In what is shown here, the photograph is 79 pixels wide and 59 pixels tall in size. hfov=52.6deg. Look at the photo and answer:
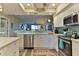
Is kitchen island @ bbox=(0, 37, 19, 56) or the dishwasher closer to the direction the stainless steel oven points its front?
the kitchen island

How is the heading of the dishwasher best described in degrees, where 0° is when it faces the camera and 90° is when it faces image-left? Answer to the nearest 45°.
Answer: approximately 0°

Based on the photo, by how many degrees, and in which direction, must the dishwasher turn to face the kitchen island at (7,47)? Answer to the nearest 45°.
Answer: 0° — it already faces it

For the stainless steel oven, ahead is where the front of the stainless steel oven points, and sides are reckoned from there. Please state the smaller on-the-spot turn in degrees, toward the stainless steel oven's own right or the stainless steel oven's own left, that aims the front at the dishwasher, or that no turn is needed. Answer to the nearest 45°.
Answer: approximately 90° to the stainless steel oven's own right

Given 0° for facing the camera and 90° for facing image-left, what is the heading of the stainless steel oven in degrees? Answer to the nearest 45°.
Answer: approximately 45°
